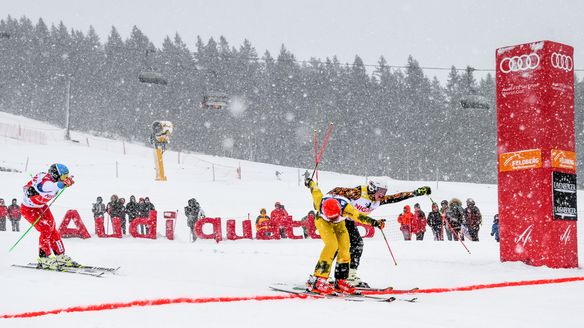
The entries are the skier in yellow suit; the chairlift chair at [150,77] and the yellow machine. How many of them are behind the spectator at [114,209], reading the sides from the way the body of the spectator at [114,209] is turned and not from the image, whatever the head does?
2

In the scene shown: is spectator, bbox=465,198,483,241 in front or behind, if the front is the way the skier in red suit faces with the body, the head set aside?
in front

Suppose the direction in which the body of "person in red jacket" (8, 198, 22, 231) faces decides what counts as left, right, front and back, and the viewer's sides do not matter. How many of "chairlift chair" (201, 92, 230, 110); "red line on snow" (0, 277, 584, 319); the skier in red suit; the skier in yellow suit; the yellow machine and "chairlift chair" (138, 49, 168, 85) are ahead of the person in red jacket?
3

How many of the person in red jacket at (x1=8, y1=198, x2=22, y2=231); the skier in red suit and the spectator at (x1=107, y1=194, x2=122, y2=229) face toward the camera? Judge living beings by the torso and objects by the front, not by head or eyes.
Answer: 2

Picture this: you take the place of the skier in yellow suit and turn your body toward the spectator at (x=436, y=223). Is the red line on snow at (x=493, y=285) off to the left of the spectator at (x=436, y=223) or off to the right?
right

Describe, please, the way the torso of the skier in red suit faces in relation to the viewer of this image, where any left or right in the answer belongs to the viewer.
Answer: facing to the right of the viewer

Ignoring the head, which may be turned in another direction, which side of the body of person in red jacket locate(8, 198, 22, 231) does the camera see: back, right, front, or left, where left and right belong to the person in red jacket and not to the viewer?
front

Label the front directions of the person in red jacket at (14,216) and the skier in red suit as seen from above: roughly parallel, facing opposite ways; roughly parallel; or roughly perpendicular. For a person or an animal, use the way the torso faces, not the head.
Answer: roughly perpendicular

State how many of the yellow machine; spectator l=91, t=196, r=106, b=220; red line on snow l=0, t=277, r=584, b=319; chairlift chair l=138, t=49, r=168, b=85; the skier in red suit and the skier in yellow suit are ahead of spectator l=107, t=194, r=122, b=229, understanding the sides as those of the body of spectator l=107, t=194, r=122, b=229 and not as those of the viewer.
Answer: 3

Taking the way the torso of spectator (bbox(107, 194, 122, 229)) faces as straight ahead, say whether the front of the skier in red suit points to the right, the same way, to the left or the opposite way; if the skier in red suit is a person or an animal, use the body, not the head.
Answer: to the left

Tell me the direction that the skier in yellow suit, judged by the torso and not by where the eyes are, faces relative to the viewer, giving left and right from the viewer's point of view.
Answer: facing the viewer and to the right of the viewer

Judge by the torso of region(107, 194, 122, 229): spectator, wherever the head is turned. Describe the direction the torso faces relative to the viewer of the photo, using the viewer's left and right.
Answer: facing the viewer

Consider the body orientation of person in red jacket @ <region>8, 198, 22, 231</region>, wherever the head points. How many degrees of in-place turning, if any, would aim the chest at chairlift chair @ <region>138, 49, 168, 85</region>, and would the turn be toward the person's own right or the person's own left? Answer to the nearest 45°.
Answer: approximately 135° to the person's own left

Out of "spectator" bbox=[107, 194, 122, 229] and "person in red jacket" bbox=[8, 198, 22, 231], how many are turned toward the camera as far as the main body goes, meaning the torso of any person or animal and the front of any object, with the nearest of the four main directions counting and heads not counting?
2
